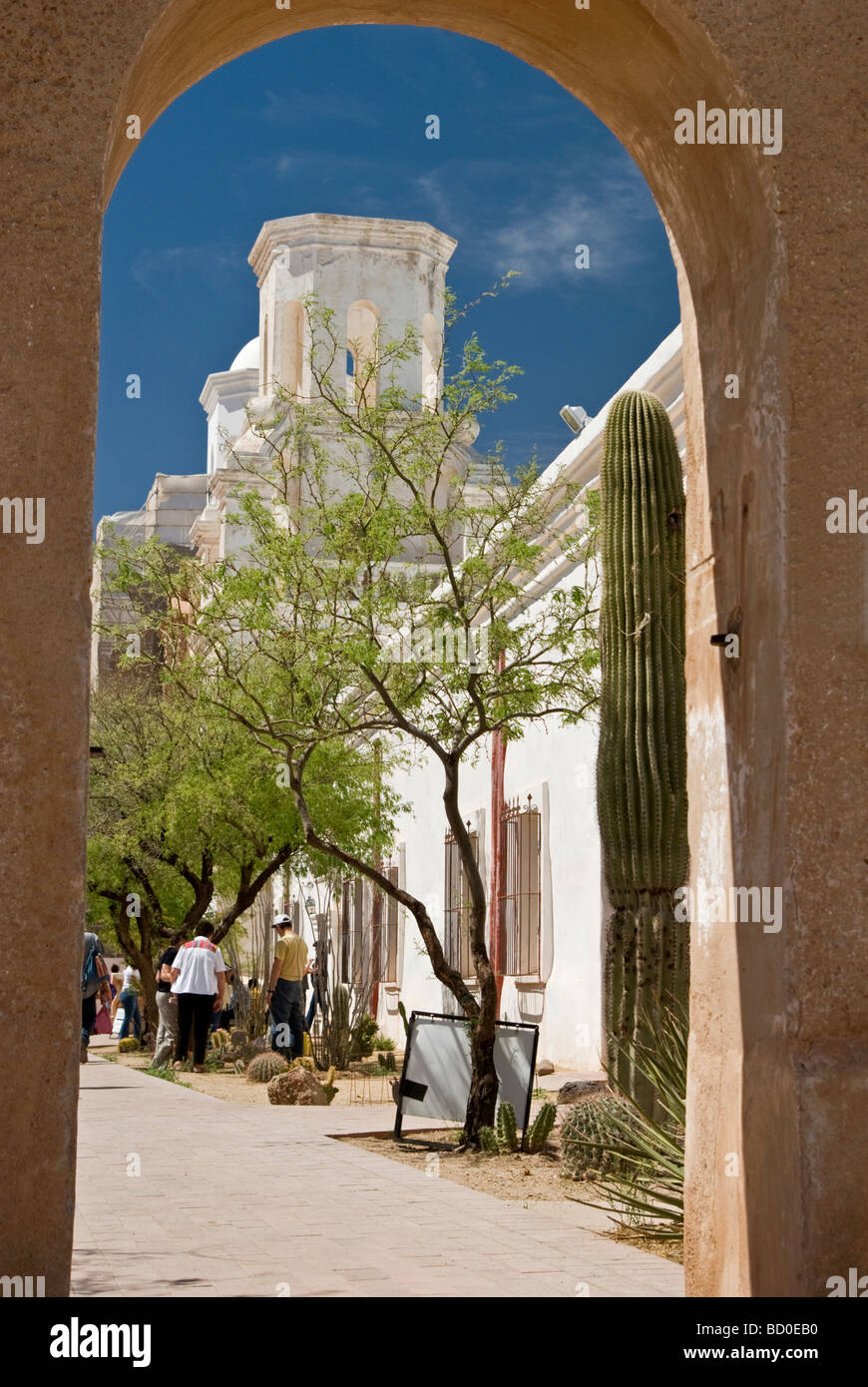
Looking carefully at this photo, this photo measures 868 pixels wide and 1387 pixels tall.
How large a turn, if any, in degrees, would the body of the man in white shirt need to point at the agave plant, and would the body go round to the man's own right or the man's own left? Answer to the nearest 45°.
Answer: approximately 180°

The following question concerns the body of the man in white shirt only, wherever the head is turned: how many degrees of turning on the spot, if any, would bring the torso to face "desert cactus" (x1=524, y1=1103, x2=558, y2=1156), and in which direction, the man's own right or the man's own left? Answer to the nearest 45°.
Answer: approximately 180°

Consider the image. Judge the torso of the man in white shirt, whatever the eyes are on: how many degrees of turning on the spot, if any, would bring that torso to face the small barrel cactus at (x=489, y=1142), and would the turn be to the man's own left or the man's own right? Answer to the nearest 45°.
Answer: approximately 180°

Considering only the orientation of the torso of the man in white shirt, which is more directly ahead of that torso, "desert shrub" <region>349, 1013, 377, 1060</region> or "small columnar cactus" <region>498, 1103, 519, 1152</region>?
the desert shrub

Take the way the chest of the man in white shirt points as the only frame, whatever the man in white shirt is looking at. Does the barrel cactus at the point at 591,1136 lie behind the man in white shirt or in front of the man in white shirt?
behind

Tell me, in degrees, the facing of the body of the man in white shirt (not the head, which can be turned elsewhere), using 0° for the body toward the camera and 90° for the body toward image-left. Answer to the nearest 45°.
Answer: approximately 180°

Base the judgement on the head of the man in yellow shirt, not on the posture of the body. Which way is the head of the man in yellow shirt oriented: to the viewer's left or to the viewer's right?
to the viewer's left

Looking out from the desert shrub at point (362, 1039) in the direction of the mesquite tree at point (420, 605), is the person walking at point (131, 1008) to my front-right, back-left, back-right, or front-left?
back-right

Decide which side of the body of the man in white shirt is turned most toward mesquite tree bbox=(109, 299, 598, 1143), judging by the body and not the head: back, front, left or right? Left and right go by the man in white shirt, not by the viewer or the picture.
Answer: back

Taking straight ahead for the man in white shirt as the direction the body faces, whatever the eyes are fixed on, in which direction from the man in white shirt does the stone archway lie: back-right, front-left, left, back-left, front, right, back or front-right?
back
